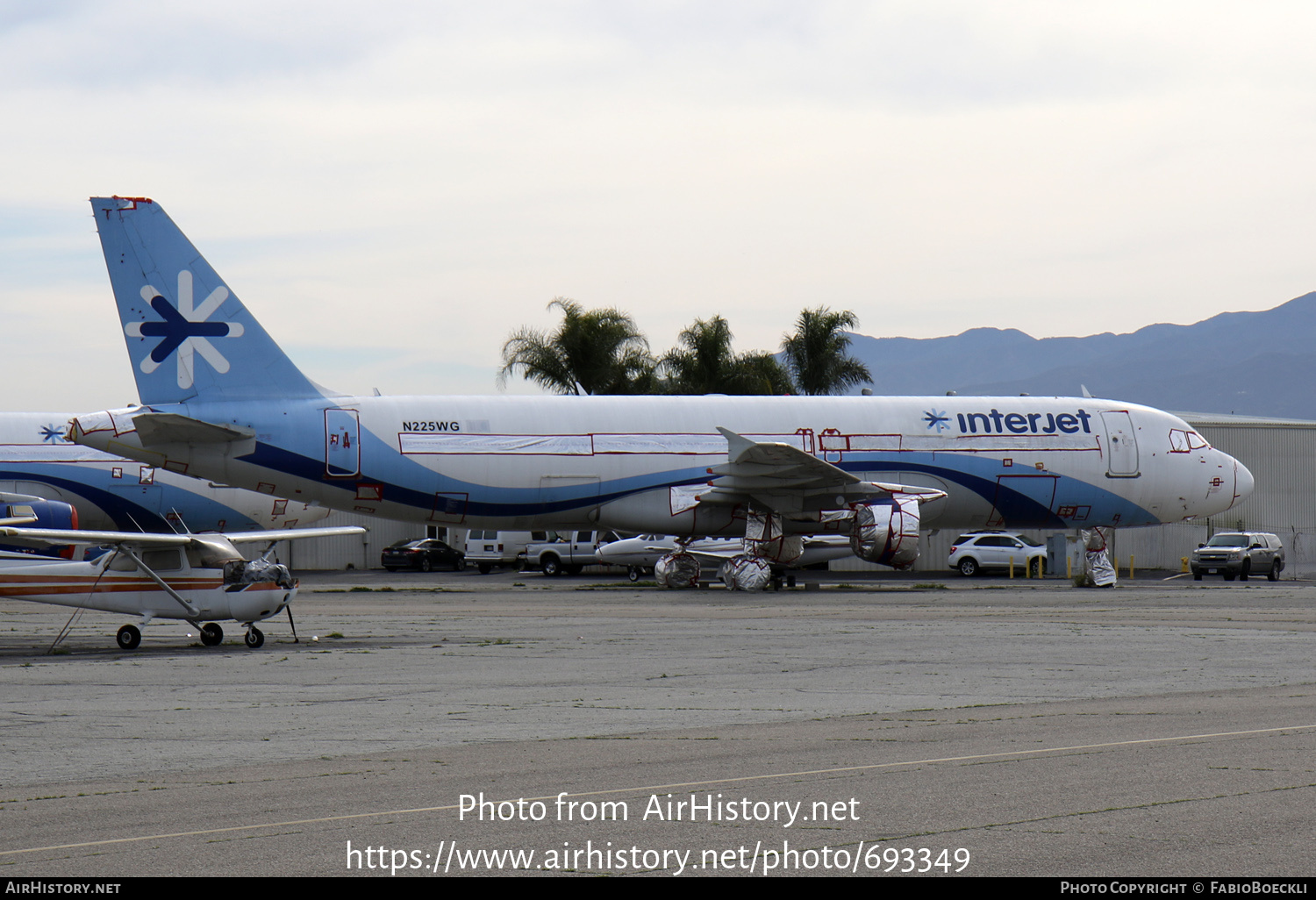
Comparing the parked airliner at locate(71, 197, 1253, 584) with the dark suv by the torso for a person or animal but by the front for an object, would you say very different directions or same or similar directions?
very different directions

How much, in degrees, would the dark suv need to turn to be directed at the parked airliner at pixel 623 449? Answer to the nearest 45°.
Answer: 0° — it already faces it

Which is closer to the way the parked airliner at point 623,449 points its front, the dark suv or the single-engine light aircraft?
the dark suv

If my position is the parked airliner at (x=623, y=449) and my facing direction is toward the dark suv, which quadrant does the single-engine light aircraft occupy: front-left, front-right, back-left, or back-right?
back-right

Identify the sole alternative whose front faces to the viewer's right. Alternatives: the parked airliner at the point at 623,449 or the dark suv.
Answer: the parked airliner

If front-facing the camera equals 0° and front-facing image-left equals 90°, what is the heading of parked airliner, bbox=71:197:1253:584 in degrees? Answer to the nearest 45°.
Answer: approximately 270°

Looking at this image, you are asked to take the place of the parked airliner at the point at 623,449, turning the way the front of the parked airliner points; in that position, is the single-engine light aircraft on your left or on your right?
on your right

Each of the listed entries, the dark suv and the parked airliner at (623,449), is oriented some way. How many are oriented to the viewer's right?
1

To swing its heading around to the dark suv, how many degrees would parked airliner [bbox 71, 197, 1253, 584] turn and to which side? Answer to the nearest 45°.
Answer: approximately 45° to its left
